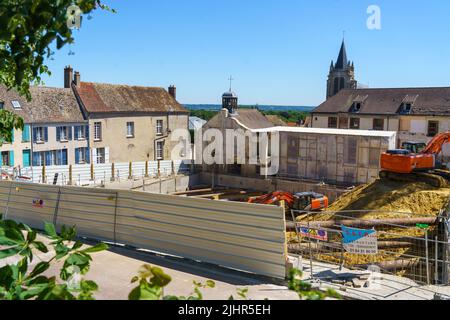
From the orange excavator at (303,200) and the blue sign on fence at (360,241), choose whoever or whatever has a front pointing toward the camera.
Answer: the blue sign on fence

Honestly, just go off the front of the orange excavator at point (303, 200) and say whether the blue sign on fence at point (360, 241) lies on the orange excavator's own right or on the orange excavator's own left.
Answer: on the orange excavator's own left

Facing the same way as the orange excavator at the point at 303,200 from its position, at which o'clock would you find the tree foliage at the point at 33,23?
The tree foliage is roughly at 9 o'clock from the orange excavator.

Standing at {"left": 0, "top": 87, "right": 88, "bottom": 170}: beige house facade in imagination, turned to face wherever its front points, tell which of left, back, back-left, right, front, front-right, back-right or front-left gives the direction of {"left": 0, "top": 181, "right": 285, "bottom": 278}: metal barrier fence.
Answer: front

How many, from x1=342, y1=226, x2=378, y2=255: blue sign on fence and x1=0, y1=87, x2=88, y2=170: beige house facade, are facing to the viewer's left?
0

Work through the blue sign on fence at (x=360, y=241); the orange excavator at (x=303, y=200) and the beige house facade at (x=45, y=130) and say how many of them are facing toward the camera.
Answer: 2

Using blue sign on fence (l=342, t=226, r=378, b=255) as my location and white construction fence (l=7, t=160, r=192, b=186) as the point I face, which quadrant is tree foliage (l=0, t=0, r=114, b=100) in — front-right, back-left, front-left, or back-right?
back-left

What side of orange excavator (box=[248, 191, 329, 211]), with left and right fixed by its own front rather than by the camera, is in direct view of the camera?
left

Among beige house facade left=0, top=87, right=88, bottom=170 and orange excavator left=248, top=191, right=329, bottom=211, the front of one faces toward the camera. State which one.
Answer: the beige house facade

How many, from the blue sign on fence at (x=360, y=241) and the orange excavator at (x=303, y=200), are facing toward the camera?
1

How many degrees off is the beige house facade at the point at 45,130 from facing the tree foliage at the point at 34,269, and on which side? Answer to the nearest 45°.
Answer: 0° — it already faces it

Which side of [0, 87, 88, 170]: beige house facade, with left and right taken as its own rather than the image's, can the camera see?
front

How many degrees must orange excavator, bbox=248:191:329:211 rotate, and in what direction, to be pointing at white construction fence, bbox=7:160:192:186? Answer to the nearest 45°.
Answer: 0° — it already faces it

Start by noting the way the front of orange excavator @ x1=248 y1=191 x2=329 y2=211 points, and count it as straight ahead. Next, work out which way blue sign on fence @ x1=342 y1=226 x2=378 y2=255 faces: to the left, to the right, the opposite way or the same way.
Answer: to the left

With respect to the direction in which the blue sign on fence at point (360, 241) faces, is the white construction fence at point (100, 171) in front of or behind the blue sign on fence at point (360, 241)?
behind

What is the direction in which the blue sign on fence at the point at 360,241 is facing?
toward the camera

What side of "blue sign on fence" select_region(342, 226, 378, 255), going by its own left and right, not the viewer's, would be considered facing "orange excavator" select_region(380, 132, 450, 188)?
back

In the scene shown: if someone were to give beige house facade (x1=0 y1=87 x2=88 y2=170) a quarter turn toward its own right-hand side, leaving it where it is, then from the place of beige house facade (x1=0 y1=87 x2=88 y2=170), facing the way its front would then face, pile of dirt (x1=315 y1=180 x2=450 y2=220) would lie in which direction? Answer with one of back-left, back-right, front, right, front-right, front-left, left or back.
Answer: back-left

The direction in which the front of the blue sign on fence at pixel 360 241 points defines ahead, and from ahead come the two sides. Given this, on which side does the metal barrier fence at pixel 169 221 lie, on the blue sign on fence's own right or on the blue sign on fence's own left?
on the blue sign on fence's own right

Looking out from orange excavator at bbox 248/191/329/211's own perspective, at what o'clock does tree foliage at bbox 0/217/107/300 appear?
The tree foliage is roughly at 9 o'clock from the orange excavator.
